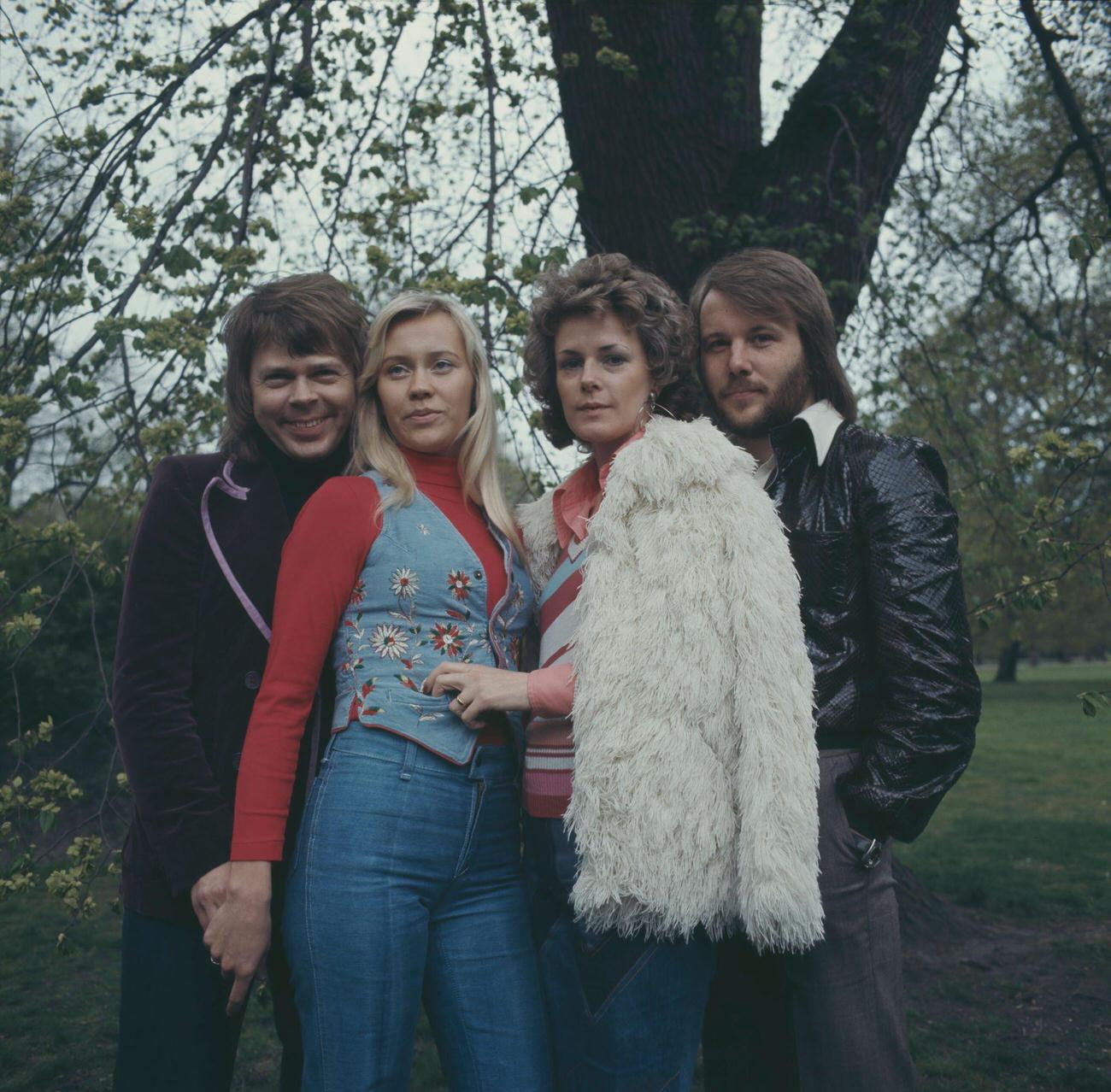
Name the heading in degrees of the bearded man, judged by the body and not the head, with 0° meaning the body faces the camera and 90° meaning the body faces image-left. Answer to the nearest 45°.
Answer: approximately 45°

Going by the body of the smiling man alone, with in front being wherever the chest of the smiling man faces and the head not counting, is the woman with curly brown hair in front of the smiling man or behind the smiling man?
in front

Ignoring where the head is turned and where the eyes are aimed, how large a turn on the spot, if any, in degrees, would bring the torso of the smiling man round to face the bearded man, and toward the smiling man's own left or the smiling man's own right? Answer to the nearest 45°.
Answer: approximately 45° to the smiling man's own left

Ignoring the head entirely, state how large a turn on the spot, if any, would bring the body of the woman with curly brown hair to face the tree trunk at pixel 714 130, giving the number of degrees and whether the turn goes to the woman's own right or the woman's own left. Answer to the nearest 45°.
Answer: approximately 135° to the woman's own right

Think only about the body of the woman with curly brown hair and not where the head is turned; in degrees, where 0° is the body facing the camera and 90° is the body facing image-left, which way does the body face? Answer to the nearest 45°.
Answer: approximately 45°
